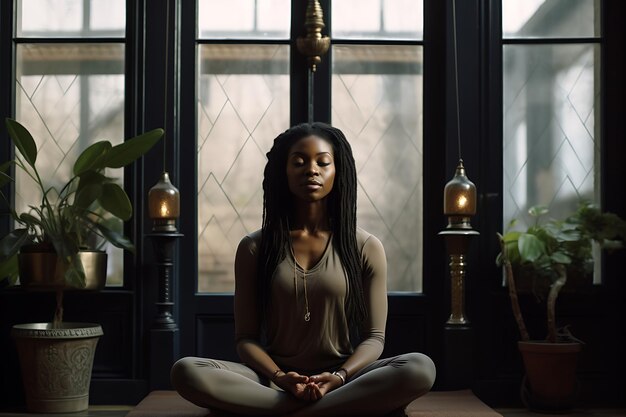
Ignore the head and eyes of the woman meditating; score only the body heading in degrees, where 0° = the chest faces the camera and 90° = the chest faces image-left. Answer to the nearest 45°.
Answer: approximately 0°

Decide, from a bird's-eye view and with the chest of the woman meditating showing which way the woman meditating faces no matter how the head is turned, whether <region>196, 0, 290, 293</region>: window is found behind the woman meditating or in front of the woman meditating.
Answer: behind

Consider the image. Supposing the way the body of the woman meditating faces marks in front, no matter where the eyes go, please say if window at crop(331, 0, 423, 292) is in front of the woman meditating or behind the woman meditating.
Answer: behind

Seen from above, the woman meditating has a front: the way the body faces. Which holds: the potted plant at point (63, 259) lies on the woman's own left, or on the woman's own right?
on the woman's own right

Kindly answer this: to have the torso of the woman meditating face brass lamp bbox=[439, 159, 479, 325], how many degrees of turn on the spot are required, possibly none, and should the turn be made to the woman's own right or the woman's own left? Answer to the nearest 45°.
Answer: approximately 135° to the woman's own left

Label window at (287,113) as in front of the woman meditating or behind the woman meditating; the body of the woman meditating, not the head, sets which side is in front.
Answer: behind

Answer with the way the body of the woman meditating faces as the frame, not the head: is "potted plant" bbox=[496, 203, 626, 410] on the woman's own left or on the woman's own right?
on the woman's own left

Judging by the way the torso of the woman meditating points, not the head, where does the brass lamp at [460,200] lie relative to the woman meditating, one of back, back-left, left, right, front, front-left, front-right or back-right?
back-left
